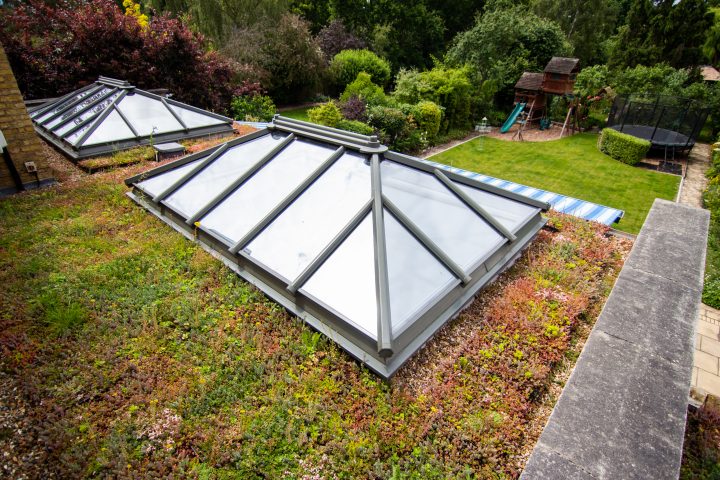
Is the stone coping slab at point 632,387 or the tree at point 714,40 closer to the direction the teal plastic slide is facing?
the stone coping slab

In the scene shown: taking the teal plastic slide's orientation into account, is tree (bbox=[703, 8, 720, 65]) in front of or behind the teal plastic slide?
behind

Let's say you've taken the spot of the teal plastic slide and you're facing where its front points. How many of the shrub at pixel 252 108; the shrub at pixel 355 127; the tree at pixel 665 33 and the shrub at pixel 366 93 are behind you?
1

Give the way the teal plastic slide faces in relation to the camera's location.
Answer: facing the viewer and to the left of the viewer

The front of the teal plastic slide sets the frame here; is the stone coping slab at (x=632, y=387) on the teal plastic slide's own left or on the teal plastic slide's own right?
on the teal plastic slide's own left

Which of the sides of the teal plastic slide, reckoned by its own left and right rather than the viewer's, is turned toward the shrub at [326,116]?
front

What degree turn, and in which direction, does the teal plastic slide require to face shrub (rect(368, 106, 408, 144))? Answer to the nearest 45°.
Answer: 0° — it already faces it

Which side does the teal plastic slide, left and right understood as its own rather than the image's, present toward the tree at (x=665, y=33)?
back

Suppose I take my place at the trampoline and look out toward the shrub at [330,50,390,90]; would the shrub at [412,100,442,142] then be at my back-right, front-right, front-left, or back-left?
front-left

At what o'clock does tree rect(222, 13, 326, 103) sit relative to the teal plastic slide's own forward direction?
The tree is roughly at 1 o'clock from the teal plastic slide.

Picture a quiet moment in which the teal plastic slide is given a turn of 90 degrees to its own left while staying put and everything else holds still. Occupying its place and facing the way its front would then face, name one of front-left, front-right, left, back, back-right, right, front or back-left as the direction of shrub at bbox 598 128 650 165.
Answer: front

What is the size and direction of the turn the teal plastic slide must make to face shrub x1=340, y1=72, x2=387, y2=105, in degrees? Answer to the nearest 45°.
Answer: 0° — it already faces it

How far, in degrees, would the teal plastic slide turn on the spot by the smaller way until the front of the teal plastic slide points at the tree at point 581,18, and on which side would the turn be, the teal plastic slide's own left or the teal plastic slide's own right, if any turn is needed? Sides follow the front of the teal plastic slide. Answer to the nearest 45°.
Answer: approximately 135° to the teal plastic slide's own right

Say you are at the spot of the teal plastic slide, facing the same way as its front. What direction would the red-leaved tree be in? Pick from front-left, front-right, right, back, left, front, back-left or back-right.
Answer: front

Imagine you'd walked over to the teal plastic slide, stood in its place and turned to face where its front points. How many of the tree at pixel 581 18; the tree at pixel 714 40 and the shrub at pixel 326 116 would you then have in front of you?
1

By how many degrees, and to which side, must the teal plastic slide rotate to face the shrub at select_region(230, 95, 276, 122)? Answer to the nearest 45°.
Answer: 0° — it already faces it

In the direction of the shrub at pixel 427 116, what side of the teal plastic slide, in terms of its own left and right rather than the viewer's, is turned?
front

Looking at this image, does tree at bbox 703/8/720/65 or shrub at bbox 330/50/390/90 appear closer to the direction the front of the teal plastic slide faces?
the shrub

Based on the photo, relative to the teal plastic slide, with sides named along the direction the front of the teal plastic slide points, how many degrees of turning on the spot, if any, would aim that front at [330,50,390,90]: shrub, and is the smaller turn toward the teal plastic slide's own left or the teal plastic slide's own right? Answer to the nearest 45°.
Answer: approximately 45° to the teal plastic slide's own right
